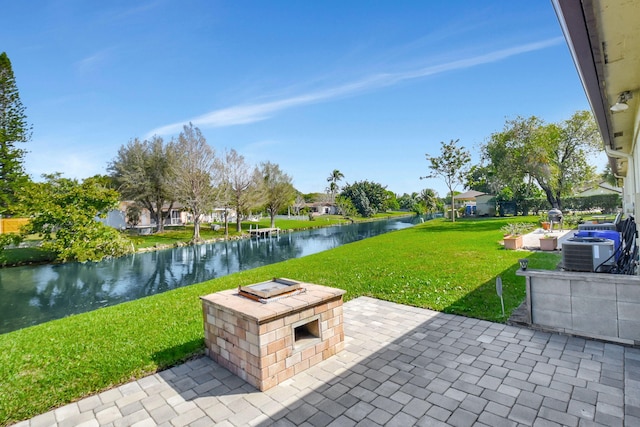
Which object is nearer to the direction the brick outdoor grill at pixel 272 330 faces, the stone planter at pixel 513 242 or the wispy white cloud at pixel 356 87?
the stone planter

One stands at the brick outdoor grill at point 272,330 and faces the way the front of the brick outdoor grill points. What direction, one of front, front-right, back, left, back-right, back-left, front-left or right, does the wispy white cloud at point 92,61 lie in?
back

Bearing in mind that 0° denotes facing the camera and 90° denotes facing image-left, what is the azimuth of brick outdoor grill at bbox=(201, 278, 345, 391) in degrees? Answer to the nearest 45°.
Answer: approximately 315°

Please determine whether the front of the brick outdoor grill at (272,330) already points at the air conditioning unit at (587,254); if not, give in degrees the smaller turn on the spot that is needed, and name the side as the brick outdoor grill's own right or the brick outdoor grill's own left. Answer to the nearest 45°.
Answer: approximately 45° to the brick outdoor grill's own left

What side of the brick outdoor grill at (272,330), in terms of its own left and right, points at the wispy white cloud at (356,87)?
left

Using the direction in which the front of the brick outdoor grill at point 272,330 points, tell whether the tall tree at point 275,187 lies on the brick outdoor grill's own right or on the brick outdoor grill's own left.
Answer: on the brick outdoor grill's own left

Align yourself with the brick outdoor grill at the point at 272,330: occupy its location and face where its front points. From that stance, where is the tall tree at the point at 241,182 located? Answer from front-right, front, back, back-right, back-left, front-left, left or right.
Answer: back-left

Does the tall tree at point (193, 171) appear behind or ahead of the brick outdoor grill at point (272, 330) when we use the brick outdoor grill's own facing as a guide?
behind

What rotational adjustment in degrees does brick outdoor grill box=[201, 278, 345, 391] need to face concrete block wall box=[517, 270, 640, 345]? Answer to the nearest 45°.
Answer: approximately 45° to its left

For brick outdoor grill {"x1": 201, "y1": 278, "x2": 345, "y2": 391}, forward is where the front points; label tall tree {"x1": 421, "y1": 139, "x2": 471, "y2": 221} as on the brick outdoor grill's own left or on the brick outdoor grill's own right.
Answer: on the brick outdoor grill's own left
